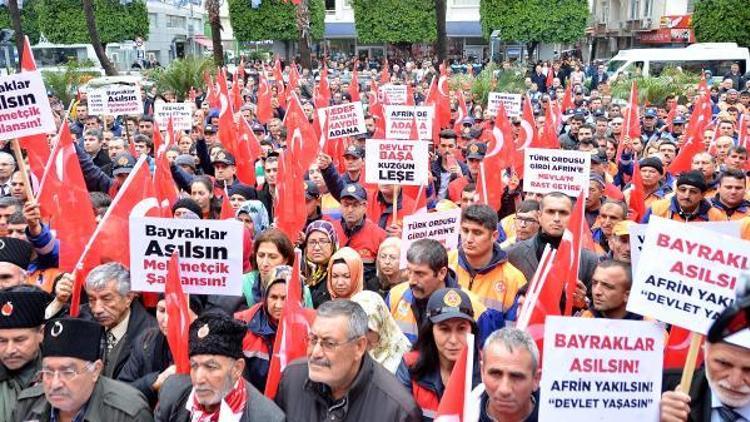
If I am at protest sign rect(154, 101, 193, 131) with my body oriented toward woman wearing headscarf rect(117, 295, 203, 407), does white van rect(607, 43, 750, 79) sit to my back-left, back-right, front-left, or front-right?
back-left

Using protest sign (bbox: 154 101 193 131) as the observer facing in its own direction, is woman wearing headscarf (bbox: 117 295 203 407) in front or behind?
in front

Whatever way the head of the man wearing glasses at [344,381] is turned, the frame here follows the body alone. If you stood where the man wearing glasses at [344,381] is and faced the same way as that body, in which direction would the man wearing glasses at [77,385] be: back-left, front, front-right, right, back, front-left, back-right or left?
front-right

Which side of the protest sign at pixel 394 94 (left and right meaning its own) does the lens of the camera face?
front

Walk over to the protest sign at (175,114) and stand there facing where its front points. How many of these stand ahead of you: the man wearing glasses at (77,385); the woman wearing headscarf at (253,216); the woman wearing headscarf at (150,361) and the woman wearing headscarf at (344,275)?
4

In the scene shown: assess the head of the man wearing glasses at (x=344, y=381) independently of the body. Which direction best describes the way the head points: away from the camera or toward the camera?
toward the camera

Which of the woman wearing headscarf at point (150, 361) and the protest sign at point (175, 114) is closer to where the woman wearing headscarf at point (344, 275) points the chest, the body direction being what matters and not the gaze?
the woman wearing headscarf

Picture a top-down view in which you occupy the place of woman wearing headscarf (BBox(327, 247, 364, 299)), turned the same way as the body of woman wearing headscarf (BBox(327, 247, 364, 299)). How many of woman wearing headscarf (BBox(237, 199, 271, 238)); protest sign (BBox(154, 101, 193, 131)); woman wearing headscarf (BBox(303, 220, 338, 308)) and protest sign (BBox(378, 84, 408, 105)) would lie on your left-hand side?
0

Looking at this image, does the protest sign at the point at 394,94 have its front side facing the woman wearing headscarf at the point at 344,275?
yes

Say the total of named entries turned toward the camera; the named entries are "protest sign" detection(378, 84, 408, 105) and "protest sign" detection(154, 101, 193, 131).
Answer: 2

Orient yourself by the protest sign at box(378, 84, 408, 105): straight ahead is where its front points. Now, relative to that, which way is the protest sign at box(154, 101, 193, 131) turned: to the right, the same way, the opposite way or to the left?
the same way

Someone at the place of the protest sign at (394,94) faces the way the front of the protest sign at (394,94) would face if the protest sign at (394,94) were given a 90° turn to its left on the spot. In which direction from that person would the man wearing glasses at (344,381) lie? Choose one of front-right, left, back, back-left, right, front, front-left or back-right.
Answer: right

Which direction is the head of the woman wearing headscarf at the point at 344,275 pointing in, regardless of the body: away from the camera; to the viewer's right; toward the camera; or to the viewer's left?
toward the camera

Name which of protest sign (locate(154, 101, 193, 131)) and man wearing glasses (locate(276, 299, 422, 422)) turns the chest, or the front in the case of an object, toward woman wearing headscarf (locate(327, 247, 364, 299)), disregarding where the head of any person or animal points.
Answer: the protest sign

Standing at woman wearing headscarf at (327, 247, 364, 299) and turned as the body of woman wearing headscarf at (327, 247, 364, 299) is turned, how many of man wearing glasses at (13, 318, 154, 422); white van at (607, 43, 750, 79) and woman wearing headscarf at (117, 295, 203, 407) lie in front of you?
2

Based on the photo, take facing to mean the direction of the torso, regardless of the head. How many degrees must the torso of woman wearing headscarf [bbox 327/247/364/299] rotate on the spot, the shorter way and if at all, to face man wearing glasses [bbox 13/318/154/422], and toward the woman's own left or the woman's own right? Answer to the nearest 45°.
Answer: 0° — they already face them

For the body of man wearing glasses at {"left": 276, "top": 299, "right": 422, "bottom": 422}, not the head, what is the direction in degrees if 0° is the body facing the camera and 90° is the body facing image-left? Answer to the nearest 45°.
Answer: approximately 45°

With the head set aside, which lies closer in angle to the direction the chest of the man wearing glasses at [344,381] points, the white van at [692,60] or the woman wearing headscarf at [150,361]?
the woman wearing headscarf

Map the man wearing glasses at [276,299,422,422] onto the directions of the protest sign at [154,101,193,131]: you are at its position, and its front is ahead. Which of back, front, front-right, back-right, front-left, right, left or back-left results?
front

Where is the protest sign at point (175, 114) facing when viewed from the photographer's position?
facing the viewer

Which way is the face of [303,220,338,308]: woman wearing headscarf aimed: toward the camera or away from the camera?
toward the camera

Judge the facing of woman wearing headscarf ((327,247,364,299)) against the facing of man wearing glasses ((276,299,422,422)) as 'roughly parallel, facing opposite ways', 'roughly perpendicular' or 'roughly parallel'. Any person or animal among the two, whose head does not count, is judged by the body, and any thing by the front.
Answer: roughly parallel

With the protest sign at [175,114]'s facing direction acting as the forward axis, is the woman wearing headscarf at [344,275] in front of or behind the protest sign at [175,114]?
in front

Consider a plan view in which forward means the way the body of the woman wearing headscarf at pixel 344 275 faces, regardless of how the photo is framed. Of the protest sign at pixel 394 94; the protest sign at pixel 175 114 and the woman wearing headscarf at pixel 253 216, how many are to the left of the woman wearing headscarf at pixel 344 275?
0
